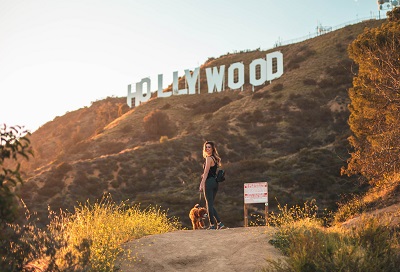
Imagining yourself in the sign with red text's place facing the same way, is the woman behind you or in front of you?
in front

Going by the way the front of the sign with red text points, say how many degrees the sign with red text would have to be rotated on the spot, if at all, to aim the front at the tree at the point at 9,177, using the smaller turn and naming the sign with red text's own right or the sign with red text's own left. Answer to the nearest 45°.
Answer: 0° — it already faces it

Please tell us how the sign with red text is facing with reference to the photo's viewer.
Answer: facing the viewer
